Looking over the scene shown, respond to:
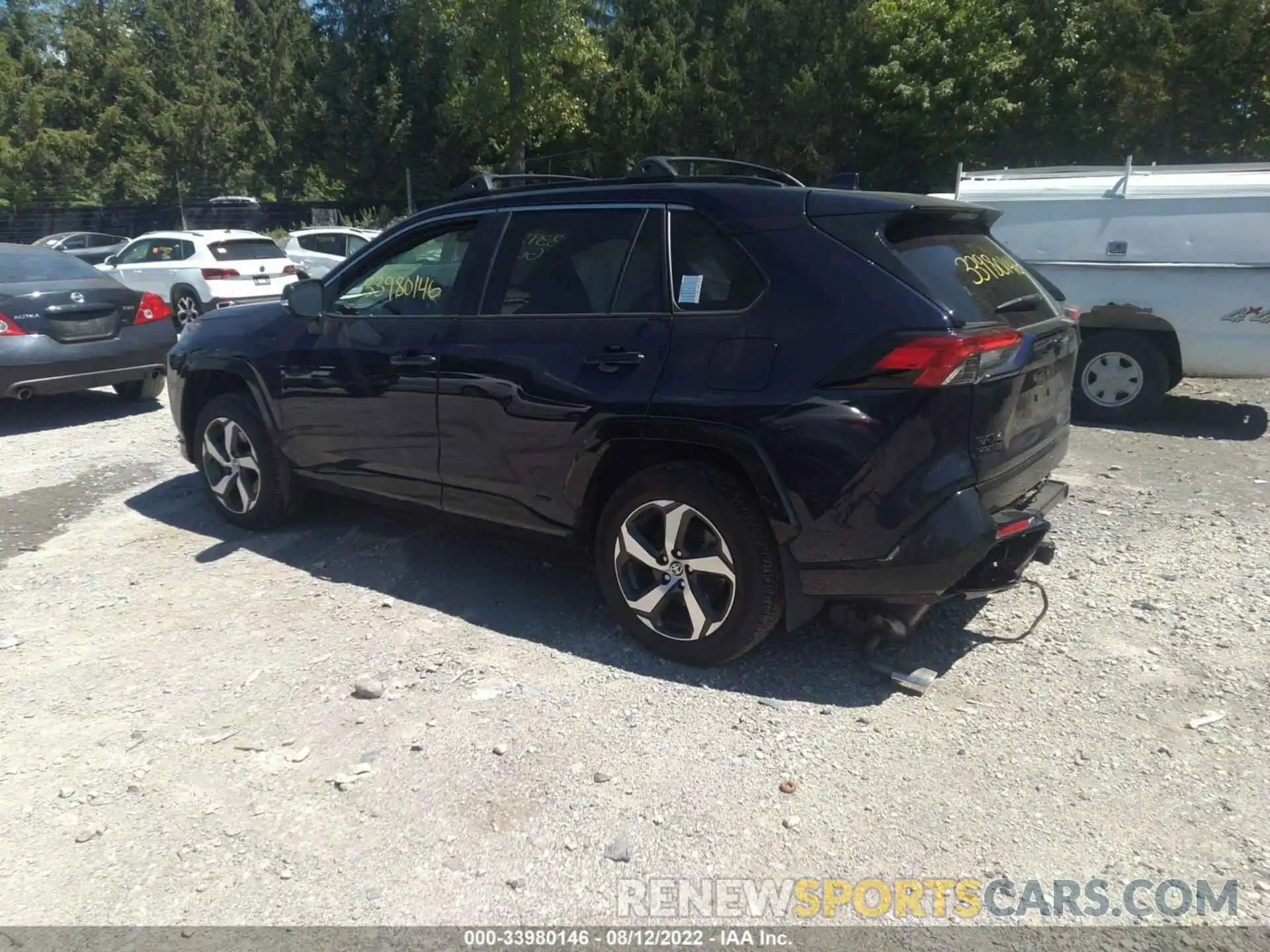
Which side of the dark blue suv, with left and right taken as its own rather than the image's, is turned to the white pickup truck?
right

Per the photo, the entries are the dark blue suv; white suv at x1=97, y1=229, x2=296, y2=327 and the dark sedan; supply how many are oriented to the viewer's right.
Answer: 0

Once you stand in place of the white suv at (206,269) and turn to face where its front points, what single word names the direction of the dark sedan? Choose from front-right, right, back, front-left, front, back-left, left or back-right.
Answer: back-left

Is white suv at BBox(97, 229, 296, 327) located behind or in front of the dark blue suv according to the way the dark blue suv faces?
in front

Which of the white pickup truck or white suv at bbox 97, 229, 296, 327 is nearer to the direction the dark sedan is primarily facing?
the white suv

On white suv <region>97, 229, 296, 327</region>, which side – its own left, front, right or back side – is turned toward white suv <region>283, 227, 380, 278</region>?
right

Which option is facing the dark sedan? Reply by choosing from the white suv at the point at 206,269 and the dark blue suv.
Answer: the dark blue suv

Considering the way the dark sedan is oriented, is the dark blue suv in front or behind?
behind

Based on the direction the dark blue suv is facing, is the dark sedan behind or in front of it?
in front

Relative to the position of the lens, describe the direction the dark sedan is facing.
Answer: facing away from the viewer and to the left of the viewer

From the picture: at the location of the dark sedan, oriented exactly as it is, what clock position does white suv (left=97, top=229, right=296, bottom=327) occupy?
The white suv is roughly at 2 o'clock from the dark sedan.

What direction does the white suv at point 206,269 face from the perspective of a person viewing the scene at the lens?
facing away from the viewer and to the left of the viewer

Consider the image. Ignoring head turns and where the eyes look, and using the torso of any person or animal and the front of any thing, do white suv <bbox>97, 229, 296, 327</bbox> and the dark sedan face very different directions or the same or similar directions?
same or similar directions

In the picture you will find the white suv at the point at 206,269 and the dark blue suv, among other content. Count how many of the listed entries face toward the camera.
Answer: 0

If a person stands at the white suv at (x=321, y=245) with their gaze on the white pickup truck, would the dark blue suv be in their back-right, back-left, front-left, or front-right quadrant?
front-right

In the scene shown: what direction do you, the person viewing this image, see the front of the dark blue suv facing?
facing away from the viewer and to the left of the viewer

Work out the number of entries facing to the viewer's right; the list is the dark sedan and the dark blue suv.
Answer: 0

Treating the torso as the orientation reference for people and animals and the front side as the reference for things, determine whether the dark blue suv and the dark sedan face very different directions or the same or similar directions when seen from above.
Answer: same or similar directions
